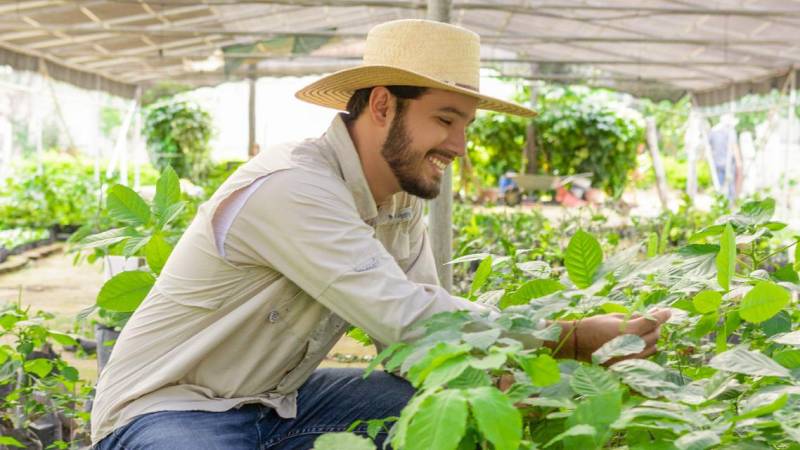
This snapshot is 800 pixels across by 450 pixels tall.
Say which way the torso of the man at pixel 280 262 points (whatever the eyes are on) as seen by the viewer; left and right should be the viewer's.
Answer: facing to the right of the viewer

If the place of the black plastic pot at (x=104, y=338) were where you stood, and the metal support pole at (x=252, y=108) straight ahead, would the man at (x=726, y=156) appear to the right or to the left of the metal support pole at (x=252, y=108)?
right

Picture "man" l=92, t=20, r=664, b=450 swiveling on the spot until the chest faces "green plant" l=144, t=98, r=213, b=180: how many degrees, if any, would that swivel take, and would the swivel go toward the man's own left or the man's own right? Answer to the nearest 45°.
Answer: approximately 90° to the man's own left

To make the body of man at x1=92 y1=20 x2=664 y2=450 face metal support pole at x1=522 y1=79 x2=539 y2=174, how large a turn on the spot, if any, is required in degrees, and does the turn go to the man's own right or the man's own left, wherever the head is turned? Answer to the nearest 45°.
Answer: approximately 90° to the man's own left

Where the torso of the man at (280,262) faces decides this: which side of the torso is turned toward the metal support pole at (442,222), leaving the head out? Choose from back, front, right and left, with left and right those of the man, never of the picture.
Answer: left

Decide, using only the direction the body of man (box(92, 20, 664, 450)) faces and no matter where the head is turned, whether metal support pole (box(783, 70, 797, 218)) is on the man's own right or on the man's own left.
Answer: on the man's own left
